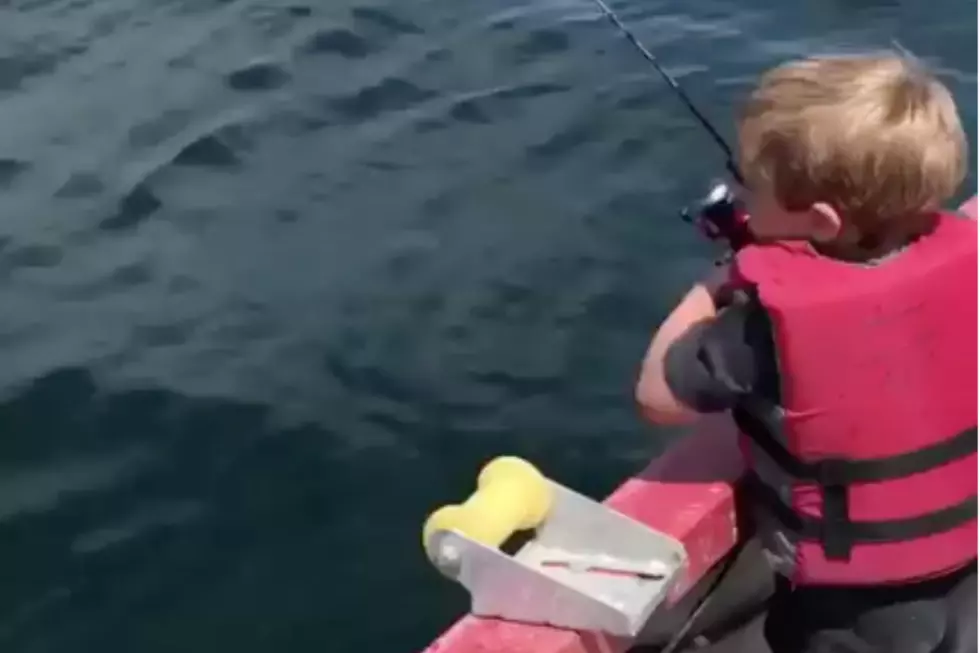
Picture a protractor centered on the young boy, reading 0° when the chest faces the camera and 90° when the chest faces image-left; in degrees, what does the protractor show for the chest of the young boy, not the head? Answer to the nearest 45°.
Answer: approximately 135°

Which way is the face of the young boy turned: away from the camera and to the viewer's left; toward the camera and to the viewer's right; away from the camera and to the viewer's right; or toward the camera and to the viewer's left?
away from the camera and to the viewer's left
